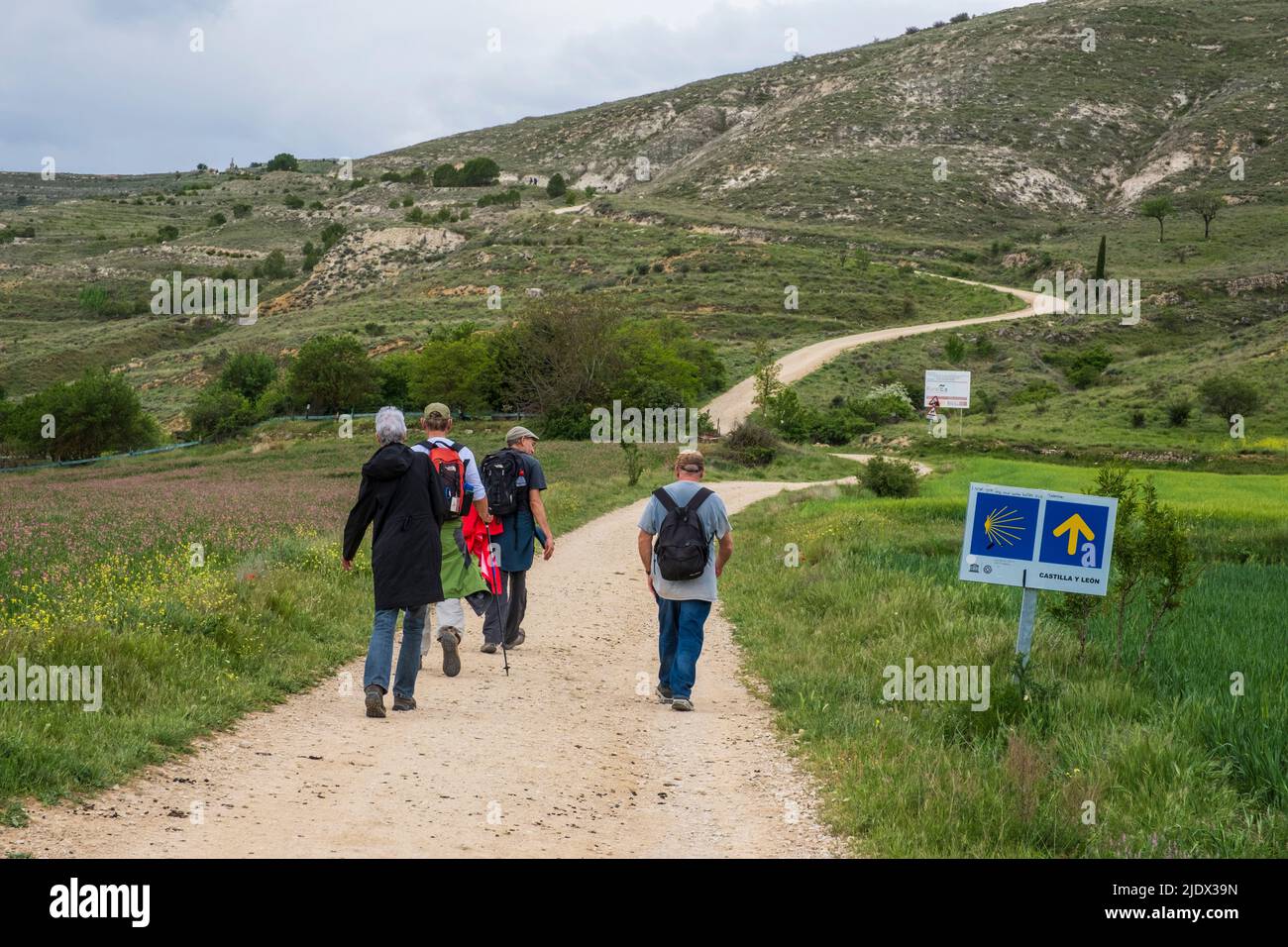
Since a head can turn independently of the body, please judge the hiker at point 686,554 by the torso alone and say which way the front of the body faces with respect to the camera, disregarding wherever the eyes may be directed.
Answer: away from the camera

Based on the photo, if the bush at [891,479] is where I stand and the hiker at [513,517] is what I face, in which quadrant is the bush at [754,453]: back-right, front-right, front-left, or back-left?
back-right

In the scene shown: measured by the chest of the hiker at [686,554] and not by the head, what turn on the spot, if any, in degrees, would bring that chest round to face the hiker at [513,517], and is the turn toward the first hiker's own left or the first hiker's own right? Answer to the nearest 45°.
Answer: approximately 45° to the first hiker's own left

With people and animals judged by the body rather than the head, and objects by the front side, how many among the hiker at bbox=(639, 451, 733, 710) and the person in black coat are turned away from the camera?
2

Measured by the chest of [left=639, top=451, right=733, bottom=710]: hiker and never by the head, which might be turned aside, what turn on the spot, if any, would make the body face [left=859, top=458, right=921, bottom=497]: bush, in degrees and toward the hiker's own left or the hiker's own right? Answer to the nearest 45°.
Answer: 0° — they already face it

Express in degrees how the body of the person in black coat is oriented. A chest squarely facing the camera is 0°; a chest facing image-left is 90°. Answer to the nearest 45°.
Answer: approximately 180°

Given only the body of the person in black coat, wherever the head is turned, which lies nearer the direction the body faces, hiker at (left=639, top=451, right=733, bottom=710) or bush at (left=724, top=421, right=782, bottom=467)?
the bush

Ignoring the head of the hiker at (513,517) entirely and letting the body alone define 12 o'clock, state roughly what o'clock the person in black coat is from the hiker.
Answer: The person in black coat is roughly at 5 o'clock from the hiker.
